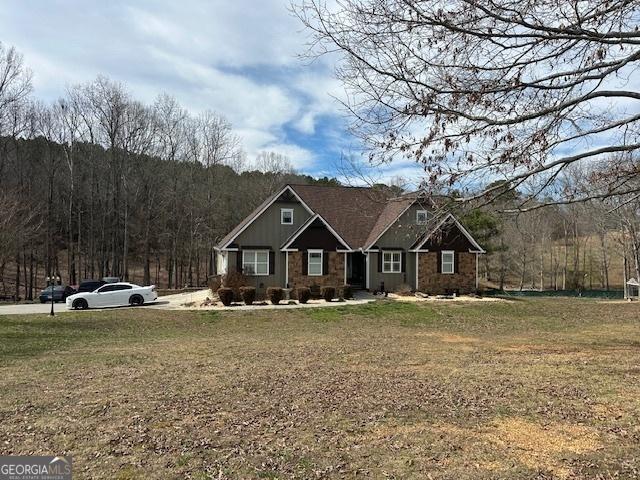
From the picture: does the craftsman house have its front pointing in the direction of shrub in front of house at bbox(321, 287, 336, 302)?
yes

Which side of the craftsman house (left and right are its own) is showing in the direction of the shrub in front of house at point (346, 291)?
front

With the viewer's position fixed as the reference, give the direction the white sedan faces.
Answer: facing to the left of the viewer

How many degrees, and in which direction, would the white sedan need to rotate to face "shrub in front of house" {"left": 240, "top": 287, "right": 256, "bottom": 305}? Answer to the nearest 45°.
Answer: approximately 135° to its left

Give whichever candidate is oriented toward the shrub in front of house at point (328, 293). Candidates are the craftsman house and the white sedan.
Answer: the craftsman house

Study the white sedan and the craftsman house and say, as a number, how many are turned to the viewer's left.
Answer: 1

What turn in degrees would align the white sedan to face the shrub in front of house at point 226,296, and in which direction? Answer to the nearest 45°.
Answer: approximately 135° to its left

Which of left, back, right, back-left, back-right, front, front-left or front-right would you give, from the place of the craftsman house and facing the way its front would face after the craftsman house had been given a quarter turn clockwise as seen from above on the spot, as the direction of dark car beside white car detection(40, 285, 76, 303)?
front

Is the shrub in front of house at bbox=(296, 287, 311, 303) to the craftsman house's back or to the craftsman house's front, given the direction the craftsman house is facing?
to the front

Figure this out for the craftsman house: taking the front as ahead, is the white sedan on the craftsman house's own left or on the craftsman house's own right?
on the craftsman house's own right

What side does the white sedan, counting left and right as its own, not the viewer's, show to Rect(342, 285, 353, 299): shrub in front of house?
back
